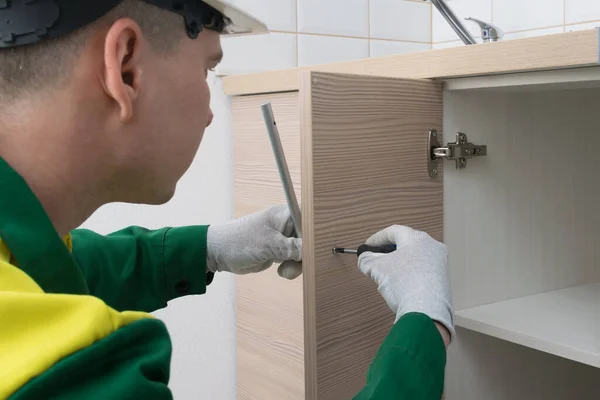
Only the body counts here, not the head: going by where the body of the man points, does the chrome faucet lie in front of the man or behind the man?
in front

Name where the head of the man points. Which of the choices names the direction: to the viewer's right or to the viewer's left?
to the viewer's right

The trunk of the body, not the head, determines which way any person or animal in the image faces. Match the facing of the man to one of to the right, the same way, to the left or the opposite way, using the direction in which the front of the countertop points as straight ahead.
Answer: the opposite way

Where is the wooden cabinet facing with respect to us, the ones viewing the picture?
facing the viewer and to the left of the viewer

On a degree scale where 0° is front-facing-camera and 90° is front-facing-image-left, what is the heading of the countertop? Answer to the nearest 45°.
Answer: approximately 45°

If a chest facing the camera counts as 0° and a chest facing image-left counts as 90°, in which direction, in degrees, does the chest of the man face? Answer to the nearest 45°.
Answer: approximately 225°
